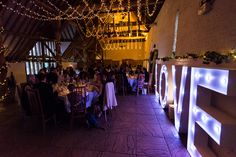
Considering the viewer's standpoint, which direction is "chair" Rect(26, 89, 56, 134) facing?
facing away from the viewer and to the right of the viewer

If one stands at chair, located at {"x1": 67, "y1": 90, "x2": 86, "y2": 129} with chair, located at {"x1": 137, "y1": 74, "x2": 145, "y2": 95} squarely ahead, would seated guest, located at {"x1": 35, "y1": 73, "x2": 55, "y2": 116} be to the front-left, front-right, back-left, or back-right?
back-left

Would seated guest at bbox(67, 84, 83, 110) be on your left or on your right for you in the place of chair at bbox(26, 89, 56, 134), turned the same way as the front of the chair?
on your right

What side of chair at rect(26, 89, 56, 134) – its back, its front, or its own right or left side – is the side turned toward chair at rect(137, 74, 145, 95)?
front

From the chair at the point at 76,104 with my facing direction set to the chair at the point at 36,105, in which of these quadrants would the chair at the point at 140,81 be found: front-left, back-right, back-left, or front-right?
back-right

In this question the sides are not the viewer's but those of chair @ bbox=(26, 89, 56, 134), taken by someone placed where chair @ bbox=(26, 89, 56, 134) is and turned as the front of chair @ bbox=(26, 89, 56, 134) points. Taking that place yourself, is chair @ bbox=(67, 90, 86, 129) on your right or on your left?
on your right
